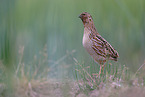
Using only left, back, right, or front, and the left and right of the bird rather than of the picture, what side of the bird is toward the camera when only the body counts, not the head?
left
